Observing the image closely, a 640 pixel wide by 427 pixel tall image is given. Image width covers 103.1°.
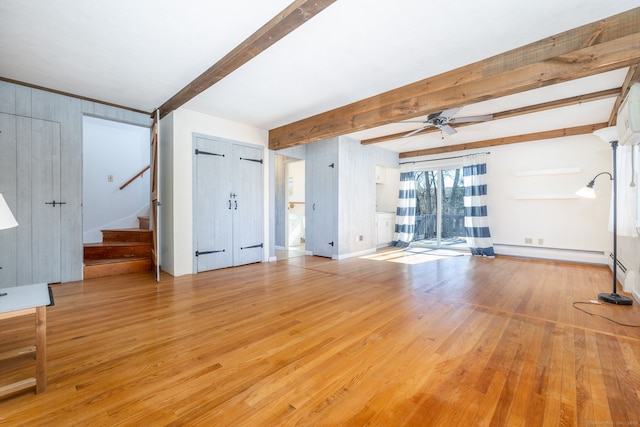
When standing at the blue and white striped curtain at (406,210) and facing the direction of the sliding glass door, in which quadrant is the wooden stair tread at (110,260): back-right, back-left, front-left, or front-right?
back-right

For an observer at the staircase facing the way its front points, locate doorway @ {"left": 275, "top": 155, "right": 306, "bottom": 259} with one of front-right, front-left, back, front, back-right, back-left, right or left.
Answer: left

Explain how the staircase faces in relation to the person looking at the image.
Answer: facing the viewer

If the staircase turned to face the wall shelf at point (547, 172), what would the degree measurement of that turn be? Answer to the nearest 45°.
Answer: approximately 45° to its left

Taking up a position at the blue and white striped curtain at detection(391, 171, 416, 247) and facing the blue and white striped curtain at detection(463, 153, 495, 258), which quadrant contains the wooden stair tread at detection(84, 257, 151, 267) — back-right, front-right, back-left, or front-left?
back-right

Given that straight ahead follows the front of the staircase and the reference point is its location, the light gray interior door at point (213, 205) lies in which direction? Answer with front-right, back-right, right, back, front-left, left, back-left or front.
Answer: front-left

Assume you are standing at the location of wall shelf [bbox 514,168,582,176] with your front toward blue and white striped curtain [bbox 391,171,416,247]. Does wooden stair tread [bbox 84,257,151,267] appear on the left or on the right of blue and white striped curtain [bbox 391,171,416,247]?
left

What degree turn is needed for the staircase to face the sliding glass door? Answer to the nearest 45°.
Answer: approximately 90° to its left

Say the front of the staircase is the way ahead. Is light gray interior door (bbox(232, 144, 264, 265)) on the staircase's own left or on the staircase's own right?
on the staircase's own left

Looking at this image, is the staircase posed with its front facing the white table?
yes

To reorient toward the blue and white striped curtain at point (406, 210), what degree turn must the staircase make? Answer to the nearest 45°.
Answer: approximately 90° to its left
